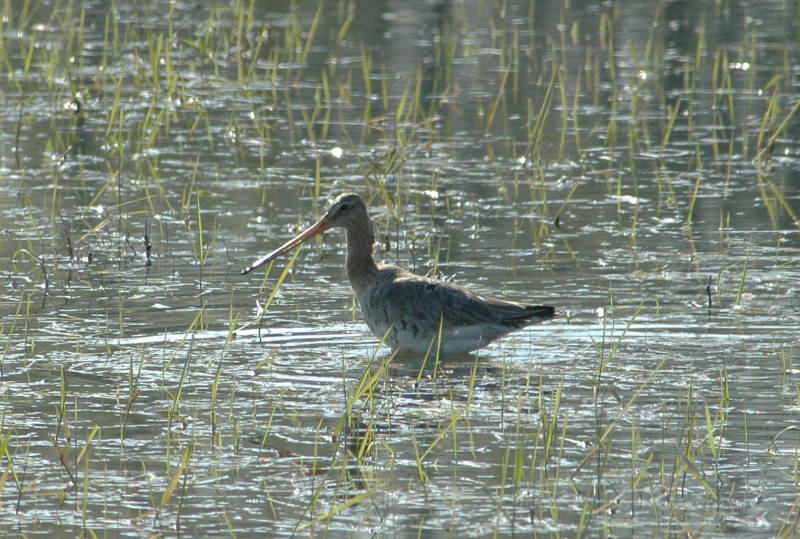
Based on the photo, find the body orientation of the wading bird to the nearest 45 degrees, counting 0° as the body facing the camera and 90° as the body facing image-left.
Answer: approximately 90°
